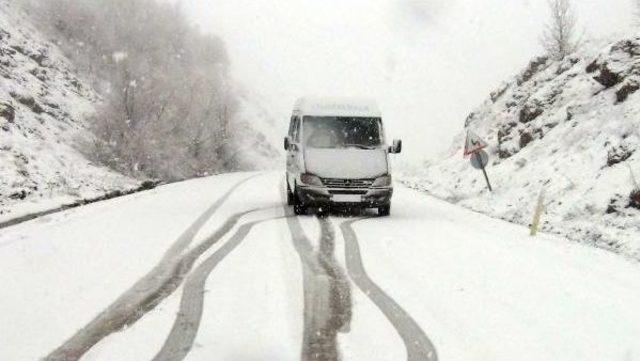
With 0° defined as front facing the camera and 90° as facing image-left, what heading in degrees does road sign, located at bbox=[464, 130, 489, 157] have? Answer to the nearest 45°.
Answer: approximately 0°
